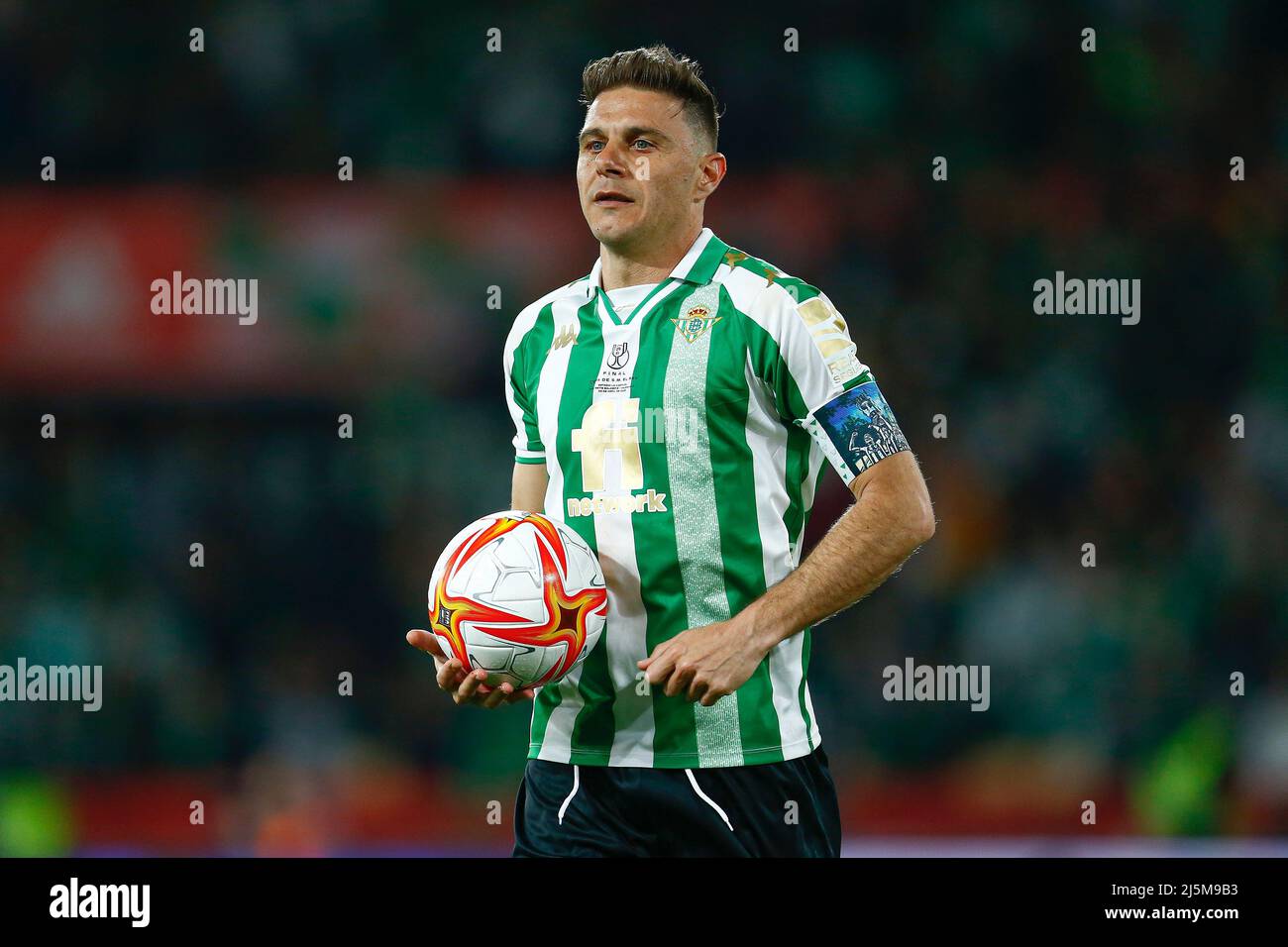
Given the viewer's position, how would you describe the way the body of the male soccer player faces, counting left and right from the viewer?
facing the viewer and to the left of the viewer

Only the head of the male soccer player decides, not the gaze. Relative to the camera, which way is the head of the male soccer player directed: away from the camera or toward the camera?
toward the camera
